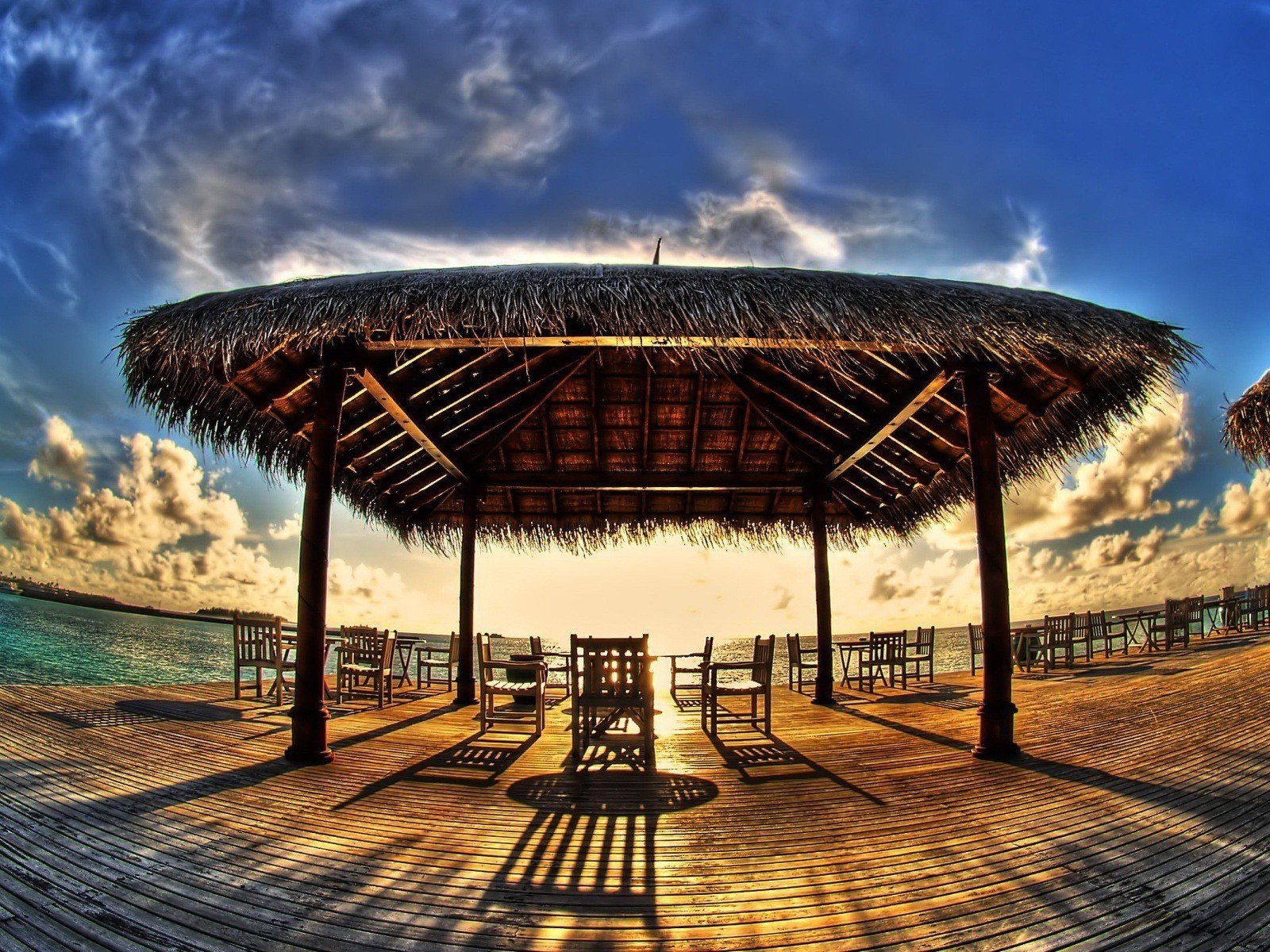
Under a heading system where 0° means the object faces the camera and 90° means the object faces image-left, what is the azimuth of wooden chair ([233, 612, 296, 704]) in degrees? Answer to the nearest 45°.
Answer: approximately 225°

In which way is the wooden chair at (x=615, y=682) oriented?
away from the camera

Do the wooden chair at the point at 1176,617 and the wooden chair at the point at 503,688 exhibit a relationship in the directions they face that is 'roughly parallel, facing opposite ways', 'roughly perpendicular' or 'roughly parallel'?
roughly perpendicular

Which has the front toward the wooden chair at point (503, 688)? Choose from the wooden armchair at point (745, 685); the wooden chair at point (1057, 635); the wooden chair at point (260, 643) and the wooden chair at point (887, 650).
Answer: the wooden armchair

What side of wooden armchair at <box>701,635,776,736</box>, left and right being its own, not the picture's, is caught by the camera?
left

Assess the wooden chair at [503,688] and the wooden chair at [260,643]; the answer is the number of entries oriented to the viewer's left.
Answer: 0
